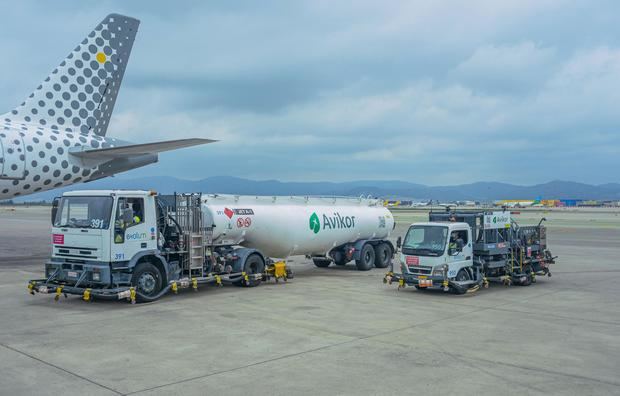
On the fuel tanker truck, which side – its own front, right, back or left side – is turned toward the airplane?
right

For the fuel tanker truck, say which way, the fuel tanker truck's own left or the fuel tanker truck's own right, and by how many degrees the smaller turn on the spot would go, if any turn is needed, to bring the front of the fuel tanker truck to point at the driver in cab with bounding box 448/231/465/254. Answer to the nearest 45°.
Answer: approximately 135° to the fuel tanker truck's own left

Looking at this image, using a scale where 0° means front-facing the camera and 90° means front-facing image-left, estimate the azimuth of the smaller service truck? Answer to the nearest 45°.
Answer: approximately 45°

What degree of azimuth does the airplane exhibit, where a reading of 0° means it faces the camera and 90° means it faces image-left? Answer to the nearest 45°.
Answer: approximately 45°

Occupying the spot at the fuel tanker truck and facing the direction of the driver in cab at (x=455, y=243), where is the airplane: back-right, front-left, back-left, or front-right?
back-left
